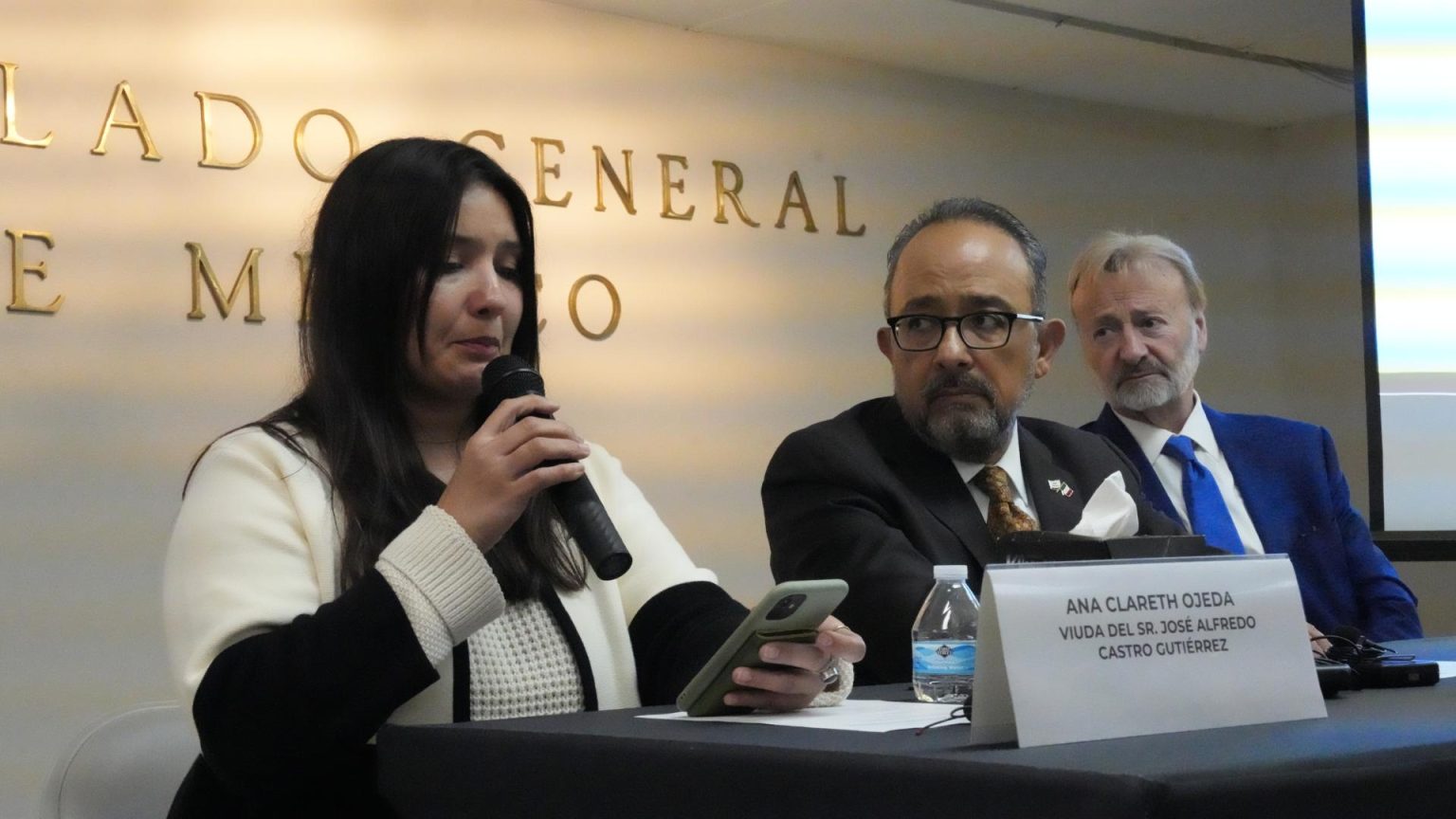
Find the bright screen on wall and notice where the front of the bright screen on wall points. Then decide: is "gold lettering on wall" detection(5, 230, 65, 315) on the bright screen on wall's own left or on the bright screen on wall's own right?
on the bright screen on wall's own right

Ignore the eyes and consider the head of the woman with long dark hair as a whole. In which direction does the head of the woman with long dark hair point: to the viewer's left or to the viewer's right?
to the viewer's right

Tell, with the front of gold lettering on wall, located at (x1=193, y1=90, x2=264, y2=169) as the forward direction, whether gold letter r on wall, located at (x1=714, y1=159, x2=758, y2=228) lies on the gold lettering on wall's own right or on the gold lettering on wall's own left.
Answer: on the gold lettering on wall's own left

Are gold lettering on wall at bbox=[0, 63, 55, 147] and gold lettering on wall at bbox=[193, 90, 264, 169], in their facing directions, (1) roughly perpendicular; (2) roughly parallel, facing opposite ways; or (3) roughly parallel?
roughly parallel

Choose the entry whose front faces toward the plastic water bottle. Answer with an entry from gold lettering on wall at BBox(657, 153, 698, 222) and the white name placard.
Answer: the gold lettering on wall

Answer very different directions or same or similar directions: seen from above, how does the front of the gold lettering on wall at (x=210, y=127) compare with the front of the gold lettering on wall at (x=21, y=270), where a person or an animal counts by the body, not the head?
same or similar directions

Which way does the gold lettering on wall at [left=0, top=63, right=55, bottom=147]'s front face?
toward the camera

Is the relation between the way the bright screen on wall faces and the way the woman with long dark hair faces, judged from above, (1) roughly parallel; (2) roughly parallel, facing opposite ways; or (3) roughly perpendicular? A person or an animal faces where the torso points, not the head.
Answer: roughly perpendicular

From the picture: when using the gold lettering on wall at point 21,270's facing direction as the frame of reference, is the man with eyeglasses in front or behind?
in front

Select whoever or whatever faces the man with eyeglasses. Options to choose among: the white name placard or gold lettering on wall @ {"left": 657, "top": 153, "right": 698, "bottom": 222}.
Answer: the gold lettering on wall

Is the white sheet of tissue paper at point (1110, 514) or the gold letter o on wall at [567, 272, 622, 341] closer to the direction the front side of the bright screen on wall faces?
the white sheet of tissue paper

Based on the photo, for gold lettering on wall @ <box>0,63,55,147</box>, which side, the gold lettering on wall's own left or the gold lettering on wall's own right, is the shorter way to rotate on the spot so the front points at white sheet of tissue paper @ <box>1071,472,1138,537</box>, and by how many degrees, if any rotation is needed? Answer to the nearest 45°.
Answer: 0° — it already faces it

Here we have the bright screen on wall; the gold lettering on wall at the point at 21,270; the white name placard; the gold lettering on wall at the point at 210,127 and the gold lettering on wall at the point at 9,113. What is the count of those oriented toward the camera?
5

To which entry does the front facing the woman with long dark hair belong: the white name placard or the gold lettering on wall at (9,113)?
the gold lettering on wall

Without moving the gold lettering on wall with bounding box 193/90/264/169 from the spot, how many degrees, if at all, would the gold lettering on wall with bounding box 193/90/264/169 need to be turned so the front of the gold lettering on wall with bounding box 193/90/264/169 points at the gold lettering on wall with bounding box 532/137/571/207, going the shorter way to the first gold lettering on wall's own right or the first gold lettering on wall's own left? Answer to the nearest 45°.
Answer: approximately 90° to the first gold lettering on wall's own left

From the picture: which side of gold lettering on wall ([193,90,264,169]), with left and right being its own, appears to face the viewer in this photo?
front

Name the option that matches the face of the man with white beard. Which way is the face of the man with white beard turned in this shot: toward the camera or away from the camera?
toward the camera

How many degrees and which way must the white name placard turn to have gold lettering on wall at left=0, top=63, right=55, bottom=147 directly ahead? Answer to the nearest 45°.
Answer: approximately 135° to its right

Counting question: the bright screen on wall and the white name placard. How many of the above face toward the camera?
2

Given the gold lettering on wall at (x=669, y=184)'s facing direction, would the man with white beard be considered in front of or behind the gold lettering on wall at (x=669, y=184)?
in front
